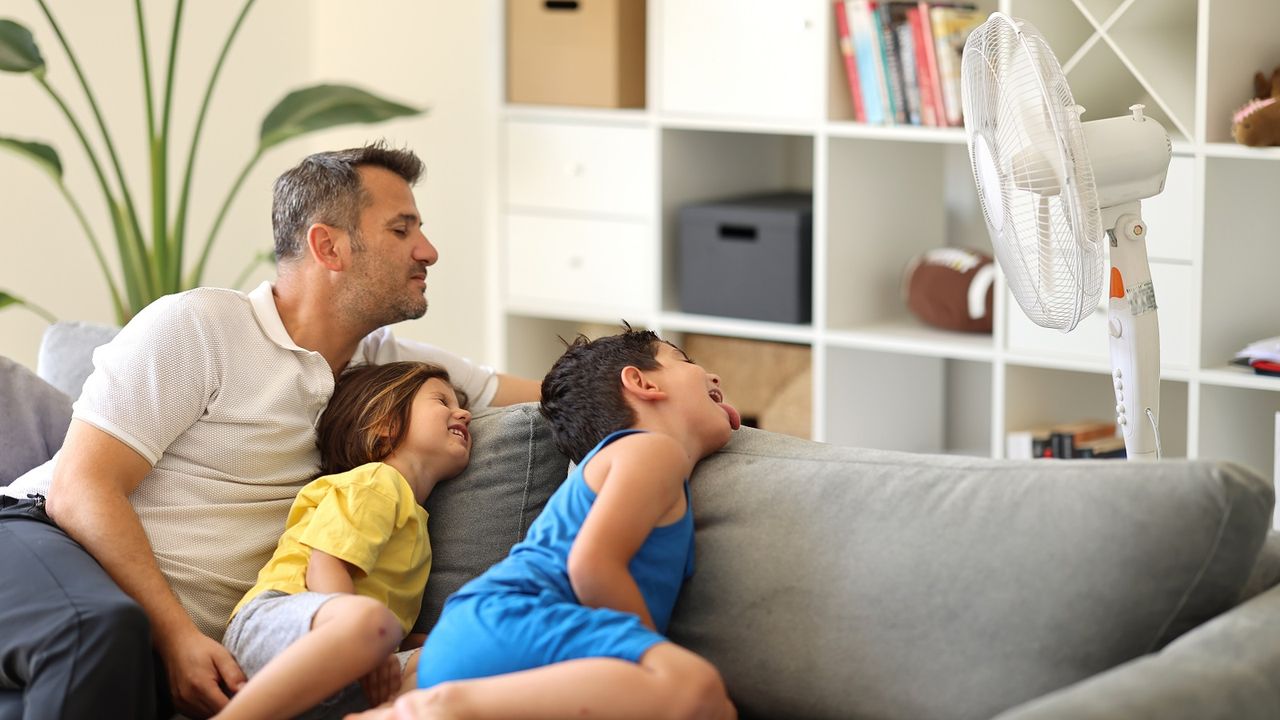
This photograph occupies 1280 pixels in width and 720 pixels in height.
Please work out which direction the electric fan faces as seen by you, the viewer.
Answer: facing the viewer and to the left of the viewer

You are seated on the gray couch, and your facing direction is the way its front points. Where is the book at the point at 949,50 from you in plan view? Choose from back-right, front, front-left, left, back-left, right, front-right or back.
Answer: back

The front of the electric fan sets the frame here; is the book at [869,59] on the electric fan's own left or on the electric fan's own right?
on the electric fan's own right

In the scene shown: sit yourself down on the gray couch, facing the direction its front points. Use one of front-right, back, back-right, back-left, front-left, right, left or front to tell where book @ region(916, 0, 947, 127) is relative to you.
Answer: back

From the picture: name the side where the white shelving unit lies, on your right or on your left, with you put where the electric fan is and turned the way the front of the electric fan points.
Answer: on your right

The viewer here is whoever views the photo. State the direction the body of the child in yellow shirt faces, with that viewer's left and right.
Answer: facing to the right of the viewer

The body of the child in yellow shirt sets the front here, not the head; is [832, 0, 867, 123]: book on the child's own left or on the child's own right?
on the child's own left

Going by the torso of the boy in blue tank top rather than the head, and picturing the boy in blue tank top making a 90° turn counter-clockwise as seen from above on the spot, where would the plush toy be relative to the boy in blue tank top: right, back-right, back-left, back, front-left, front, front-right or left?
front-right

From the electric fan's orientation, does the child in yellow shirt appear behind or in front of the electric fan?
in front

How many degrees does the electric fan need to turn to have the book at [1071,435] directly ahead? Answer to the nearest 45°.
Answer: approximately 135° to its right

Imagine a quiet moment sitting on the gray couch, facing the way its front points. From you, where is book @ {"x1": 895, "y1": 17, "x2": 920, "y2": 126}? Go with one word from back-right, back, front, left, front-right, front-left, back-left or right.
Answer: back

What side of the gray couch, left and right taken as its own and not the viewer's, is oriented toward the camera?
front

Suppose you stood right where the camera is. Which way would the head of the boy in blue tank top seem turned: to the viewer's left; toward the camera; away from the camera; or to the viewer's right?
to the viewer's right

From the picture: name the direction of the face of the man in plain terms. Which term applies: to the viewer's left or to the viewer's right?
to the viewer's right
